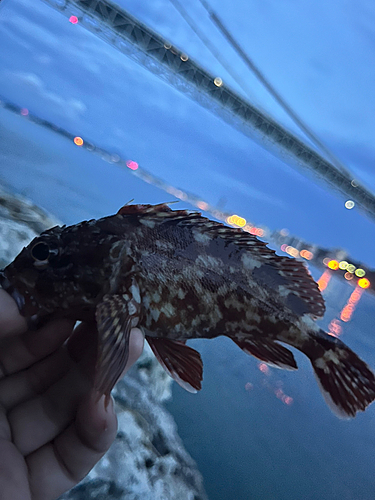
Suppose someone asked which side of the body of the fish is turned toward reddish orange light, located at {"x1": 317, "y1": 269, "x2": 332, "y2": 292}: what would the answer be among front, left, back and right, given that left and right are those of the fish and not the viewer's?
right

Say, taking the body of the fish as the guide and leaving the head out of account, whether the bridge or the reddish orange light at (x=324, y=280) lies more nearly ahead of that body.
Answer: the bridge

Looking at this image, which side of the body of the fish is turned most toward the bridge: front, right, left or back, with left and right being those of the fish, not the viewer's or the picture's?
right

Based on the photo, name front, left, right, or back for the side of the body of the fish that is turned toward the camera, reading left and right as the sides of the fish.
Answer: left

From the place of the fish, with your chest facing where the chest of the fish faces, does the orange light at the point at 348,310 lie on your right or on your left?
on your right

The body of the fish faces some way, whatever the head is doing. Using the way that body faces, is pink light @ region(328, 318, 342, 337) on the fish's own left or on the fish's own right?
on the fish's own right
